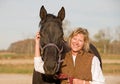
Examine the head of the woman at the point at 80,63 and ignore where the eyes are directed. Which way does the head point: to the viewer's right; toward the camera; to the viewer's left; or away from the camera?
toward the camera

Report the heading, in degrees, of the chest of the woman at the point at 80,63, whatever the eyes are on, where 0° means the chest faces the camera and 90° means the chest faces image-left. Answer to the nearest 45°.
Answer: approximately 45°

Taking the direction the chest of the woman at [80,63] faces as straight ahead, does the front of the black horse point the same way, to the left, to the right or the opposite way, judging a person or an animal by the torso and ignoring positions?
the same way

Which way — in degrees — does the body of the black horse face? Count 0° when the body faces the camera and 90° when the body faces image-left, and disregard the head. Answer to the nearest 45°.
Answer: approximately 45°
